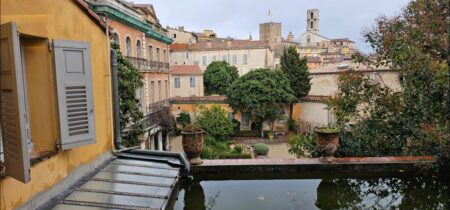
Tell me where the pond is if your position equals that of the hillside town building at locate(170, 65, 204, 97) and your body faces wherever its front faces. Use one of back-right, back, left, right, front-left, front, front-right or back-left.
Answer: front

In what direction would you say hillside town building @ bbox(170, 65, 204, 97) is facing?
toward the camera

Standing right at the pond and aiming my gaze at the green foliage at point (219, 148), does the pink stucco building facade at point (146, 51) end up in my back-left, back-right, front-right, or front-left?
front-left

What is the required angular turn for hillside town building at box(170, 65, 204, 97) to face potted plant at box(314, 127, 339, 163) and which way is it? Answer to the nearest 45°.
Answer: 0° — it already faces it

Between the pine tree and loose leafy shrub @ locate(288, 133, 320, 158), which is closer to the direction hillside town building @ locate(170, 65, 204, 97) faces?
the loose leafy shrub

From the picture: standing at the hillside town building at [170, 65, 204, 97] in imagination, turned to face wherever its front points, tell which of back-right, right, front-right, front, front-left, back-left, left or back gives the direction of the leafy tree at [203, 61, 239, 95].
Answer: back-left

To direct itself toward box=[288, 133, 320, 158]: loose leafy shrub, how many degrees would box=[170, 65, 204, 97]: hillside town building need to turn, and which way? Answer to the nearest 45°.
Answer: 0° — it already faces it

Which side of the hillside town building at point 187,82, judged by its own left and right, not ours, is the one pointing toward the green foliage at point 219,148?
front

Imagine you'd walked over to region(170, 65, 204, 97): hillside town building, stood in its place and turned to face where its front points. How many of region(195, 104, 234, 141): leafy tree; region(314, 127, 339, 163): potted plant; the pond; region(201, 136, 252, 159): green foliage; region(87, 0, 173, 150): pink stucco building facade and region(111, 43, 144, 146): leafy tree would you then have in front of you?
6

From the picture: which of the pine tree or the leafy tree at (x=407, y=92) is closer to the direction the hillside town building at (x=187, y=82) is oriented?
the leafy tree

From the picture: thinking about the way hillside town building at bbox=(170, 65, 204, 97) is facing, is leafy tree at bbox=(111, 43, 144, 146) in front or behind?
in front

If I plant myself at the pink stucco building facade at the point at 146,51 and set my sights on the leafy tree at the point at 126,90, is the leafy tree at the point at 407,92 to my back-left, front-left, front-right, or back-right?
front-left

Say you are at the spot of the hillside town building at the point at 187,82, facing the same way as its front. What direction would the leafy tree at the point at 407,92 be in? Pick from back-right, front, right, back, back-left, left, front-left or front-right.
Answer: front

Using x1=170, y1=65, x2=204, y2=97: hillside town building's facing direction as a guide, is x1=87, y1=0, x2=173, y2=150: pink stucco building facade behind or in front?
in front

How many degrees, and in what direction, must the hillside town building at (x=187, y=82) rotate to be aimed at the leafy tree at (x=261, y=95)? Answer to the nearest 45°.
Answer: approximately 45° to its left
